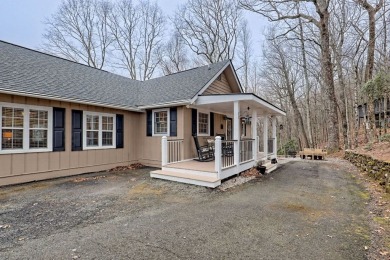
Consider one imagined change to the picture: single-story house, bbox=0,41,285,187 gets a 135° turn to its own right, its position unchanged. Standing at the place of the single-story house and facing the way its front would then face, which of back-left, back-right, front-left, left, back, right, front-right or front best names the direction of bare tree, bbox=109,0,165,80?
right

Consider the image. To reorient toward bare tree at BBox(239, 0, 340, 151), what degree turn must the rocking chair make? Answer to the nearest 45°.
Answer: approximately 45° to its left

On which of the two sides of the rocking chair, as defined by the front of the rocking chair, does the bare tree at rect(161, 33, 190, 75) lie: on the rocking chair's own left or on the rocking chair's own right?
on the rocking chair's own left

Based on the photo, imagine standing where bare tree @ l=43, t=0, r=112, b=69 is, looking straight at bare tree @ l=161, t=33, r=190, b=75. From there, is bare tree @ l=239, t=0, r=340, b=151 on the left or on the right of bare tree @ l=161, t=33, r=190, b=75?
right

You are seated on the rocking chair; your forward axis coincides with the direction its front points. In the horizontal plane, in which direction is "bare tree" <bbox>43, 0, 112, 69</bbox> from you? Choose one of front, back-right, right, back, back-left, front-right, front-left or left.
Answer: back-left

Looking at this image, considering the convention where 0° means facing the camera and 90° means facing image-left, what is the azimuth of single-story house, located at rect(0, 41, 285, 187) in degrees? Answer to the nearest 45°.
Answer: approximately 315°

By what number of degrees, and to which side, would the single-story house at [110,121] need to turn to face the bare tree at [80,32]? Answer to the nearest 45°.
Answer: approximately 135° to its left

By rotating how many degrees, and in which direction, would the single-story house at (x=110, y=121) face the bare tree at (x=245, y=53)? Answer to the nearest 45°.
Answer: approximately 90° to its left

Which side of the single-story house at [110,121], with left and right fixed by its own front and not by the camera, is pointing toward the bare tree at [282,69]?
left

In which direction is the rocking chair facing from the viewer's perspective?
to the viewer's right
